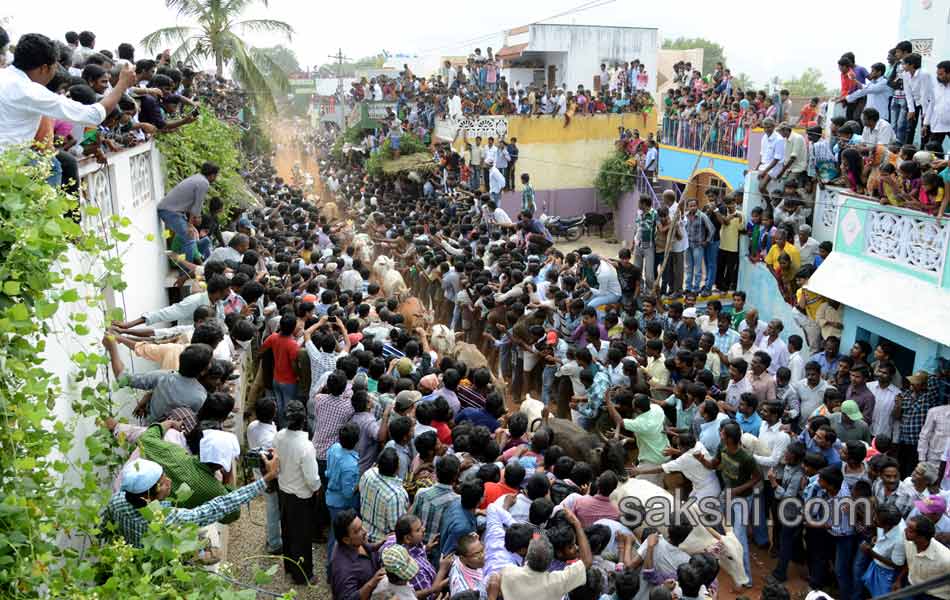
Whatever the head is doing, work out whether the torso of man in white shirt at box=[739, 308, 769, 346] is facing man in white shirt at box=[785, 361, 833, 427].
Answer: no

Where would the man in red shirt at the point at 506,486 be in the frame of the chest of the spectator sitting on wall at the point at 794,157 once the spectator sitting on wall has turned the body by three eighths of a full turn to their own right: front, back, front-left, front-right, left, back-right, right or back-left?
back

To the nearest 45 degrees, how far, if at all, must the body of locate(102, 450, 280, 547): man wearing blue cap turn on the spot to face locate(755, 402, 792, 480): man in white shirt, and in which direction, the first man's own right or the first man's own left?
approximately 45° to the first man's own right

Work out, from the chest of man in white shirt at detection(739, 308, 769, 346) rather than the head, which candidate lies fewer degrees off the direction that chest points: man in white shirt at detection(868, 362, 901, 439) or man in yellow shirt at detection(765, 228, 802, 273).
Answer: the man in white shirt

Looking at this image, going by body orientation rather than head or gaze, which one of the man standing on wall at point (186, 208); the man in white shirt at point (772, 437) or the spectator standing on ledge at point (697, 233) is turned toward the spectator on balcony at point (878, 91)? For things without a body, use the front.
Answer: the man standing on wall

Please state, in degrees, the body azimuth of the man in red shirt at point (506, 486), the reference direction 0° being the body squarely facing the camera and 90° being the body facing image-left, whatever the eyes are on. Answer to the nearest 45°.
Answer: approximately 180°

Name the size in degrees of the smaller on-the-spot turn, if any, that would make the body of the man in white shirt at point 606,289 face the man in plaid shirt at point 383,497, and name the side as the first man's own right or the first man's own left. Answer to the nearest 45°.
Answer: approximately 90° to the first man's own left

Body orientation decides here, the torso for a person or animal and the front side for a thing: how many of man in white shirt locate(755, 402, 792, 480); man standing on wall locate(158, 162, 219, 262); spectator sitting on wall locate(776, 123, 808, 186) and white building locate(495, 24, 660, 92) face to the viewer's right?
1

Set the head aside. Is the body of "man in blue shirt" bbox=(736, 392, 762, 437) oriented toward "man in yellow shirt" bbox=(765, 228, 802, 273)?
no

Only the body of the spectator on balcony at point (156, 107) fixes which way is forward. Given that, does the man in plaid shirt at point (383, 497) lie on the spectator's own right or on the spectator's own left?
on the spectator's own right

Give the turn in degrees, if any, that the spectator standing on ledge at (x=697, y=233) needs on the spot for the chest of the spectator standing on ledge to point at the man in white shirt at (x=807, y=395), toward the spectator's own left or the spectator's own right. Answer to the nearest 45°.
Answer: approximately 45° to the spectator's own left

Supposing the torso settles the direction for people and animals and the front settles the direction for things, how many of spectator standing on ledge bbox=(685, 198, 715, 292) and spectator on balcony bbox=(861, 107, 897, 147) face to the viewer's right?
0

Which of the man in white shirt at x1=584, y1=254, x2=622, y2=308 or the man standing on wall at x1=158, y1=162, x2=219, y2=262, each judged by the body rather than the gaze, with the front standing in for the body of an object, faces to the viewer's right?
the man standing on wall

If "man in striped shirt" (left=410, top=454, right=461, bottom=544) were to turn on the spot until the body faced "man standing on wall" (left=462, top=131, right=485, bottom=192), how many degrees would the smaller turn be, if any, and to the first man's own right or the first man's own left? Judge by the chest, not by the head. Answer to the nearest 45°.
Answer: approximately 45° to the first man's own left

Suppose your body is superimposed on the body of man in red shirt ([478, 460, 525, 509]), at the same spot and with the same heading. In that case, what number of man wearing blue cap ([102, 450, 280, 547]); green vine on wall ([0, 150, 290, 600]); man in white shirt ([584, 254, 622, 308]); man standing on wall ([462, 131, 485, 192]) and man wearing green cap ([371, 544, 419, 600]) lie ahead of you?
2

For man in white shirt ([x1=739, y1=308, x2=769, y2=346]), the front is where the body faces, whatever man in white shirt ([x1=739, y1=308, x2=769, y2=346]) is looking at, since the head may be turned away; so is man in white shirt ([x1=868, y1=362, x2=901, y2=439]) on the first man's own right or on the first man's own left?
on the first man's own left
